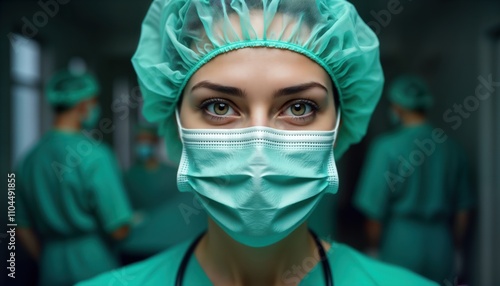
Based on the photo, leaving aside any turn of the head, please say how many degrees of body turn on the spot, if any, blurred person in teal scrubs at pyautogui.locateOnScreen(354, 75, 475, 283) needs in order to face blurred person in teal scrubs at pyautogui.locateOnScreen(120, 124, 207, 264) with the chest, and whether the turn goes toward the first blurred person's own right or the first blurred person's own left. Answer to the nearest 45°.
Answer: approximately 45° to the first blurred person's own left

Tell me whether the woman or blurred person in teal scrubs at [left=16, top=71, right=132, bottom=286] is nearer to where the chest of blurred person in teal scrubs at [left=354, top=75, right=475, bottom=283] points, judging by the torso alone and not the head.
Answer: the blurred person in teal scrubs

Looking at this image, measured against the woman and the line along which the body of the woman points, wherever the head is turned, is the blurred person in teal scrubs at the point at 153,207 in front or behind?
behind

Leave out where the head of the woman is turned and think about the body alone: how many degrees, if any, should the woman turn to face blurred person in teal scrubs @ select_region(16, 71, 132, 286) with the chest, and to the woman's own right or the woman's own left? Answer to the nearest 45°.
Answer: approximately 135° to the woman's own right

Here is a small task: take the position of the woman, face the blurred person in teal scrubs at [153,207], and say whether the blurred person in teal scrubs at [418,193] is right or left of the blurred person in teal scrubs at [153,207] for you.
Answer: right

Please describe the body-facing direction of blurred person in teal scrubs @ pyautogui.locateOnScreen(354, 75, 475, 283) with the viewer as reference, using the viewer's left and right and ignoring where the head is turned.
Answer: facing away from the viewer and to the left of the viewer

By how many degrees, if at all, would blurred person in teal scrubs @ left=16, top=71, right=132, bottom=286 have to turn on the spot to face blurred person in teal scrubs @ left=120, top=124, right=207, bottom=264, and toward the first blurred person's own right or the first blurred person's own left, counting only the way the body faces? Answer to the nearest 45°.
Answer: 0° — they already face them

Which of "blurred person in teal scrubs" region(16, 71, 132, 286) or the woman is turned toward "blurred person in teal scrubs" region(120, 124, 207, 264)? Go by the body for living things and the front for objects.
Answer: "blurred person in teal scrubs" region(16, 71, 132, 286)

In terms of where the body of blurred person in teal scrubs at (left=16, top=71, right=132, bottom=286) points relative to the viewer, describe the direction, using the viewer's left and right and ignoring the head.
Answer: facing away from the viewer and to the right of the viewer

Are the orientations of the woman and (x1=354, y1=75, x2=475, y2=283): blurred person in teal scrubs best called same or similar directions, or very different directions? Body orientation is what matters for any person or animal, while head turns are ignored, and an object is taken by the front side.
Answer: very different directions

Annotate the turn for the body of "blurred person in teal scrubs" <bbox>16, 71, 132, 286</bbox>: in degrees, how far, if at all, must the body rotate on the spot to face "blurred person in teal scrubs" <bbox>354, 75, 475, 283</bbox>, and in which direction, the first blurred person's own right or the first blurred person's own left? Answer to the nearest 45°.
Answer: approximately 45° to the first blurred person's own right
